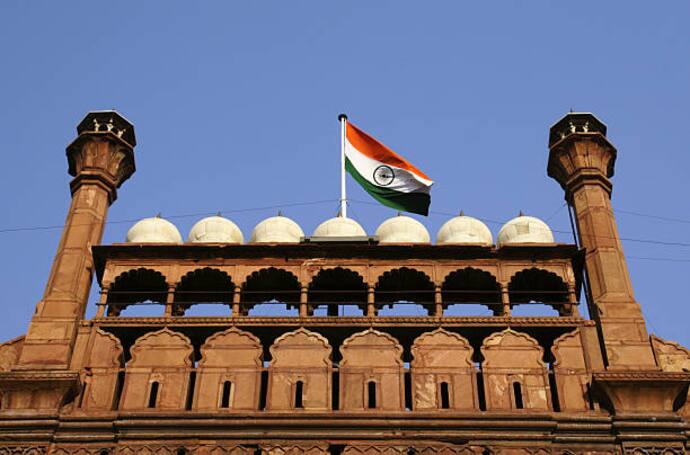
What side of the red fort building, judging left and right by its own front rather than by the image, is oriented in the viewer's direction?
front
